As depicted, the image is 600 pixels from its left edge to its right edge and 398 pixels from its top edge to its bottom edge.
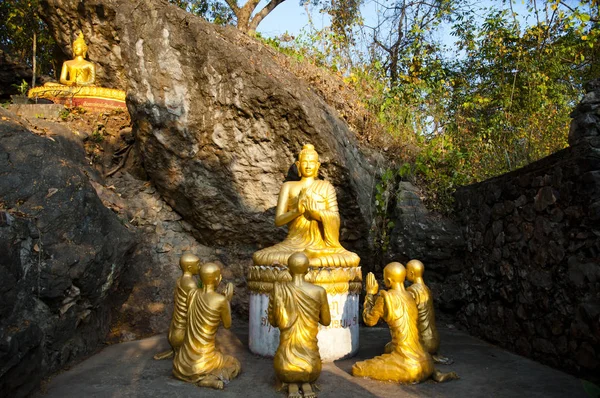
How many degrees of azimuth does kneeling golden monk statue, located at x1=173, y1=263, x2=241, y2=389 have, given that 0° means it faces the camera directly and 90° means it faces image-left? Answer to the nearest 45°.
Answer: approximately 225°

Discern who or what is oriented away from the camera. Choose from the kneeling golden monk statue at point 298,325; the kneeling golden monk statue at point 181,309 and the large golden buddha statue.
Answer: the kneeling golden monk statue at point 298,325

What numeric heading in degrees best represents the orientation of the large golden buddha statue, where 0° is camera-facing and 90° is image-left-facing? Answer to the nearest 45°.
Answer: approximately 0°

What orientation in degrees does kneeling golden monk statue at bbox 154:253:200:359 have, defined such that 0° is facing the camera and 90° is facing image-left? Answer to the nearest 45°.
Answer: approximately 270°

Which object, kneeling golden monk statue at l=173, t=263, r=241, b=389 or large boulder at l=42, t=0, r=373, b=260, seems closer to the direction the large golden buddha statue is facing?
the kneeling golden monk statue

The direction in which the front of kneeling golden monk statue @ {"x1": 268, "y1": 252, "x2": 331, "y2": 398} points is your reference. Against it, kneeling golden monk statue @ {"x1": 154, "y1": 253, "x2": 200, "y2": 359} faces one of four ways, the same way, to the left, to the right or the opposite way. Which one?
to the right

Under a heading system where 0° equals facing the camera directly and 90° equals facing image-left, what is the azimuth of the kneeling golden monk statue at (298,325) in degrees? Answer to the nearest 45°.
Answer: approximately 180°
